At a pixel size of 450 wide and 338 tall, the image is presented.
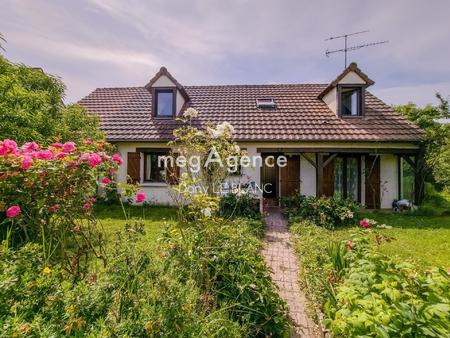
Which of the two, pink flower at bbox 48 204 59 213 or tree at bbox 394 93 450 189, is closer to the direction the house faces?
the pink flower

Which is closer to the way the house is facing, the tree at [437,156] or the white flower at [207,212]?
the white flower

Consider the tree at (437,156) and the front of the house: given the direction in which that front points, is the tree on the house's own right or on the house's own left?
on the house's own left

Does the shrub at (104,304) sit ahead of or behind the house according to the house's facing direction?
ahead

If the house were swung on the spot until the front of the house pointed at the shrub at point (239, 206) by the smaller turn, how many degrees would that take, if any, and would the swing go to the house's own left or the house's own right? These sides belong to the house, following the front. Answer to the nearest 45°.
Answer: approximately 45° to the house's own right

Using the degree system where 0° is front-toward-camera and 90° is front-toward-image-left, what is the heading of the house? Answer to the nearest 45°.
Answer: approximately 0°

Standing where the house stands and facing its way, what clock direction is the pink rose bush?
The pink rose bush is roughly at 1 o'clock from the house.

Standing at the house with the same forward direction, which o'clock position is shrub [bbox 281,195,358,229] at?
The shrub is roughly at 12 o'clock from the house.

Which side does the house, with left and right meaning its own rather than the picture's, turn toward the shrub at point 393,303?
front
